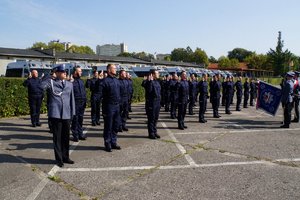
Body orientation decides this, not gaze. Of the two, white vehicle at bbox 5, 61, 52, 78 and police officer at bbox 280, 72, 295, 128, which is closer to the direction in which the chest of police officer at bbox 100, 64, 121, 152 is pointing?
the police officer

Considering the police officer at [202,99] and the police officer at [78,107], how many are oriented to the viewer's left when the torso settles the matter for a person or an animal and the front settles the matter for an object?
0

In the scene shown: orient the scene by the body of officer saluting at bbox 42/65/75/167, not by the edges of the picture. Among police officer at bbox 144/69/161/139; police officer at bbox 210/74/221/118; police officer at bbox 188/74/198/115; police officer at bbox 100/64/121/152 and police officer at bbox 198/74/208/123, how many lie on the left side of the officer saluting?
5

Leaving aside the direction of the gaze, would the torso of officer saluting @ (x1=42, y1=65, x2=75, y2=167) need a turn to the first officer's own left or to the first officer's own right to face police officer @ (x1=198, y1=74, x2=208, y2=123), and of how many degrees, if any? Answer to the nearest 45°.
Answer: approximately 90° to the first officer's own left

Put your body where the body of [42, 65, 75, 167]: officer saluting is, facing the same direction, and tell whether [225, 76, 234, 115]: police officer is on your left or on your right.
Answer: on your left

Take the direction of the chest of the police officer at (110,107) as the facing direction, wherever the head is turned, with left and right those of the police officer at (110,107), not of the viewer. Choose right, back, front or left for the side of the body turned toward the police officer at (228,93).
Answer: left

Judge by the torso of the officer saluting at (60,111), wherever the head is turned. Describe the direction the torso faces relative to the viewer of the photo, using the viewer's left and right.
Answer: facing the viewer and to the right of the viewer

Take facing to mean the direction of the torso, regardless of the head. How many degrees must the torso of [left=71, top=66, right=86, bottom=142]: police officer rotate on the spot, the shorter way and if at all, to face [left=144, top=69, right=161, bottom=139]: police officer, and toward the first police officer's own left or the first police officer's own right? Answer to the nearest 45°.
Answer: approximately 45° to the first police officer's own left

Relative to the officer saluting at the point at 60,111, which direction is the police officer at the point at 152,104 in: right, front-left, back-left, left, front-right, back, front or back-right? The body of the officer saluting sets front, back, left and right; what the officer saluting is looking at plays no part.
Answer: left

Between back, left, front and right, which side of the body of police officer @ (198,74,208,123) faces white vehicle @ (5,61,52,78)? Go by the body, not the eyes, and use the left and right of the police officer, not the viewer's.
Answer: back

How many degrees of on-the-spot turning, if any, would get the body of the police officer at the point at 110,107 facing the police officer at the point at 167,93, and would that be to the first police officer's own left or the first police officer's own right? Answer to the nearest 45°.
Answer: approximately 135° to the first police officer's own left
